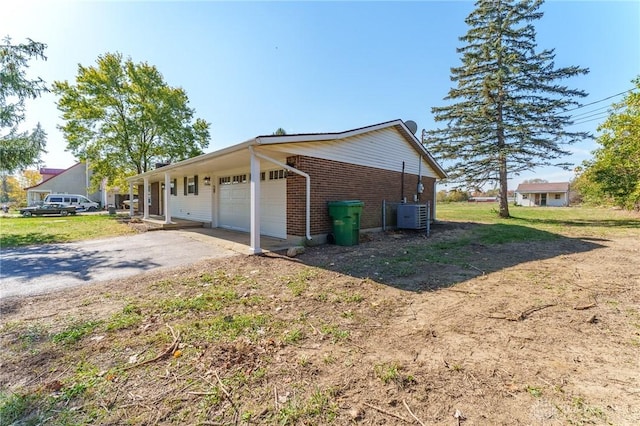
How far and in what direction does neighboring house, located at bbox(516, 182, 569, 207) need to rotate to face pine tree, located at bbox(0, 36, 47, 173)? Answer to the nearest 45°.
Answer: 0° — it already faces it

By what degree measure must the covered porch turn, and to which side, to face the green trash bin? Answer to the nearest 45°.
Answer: approximately 90° to its left

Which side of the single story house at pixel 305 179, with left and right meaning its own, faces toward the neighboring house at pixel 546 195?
back

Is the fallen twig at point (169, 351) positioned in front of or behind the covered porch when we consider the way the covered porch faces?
in front

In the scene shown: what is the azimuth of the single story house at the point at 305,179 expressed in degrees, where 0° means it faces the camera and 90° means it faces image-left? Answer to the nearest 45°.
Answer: approximately 45°

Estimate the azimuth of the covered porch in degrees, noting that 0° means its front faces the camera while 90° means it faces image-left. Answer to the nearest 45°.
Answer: approximately 45°

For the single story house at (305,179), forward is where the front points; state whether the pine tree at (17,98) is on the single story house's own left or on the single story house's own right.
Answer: on the single story house's own right

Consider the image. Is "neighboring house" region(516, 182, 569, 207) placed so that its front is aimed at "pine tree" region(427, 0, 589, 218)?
yes

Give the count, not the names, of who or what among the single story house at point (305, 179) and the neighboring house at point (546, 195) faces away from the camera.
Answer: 0

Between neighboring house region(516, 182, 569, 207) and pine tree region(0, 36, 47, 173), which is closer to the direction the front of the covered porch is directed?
the pine tree

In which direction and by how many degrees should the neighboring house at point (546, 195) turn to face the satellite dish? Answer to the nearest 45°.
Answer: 0° — it already faces it

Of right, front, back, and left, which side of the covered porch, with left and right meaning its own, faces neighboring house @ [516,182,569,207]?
back

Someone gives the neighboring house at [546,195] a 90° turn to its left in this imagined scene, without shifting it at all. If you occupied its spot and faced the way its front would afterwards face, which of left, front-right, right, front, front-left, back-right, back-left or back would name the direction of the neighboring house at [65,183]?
back-right

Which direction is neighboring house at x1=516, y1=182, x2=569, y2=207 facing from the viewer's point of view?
toward the camera

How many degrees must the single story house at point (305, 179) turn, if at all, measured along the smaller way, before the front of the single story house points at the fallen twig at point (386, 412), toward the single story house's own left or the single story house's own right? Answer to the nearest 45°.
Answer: approximately 45° to the single story house's own left

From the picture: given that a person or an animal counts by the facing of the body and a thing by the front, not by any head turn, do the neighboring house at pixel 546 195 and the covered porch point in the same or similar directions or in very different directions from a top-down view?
same or similar directions

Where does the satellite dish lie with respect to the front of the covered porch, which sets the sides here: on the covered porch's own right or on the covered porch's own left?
on the covered porch's own left
